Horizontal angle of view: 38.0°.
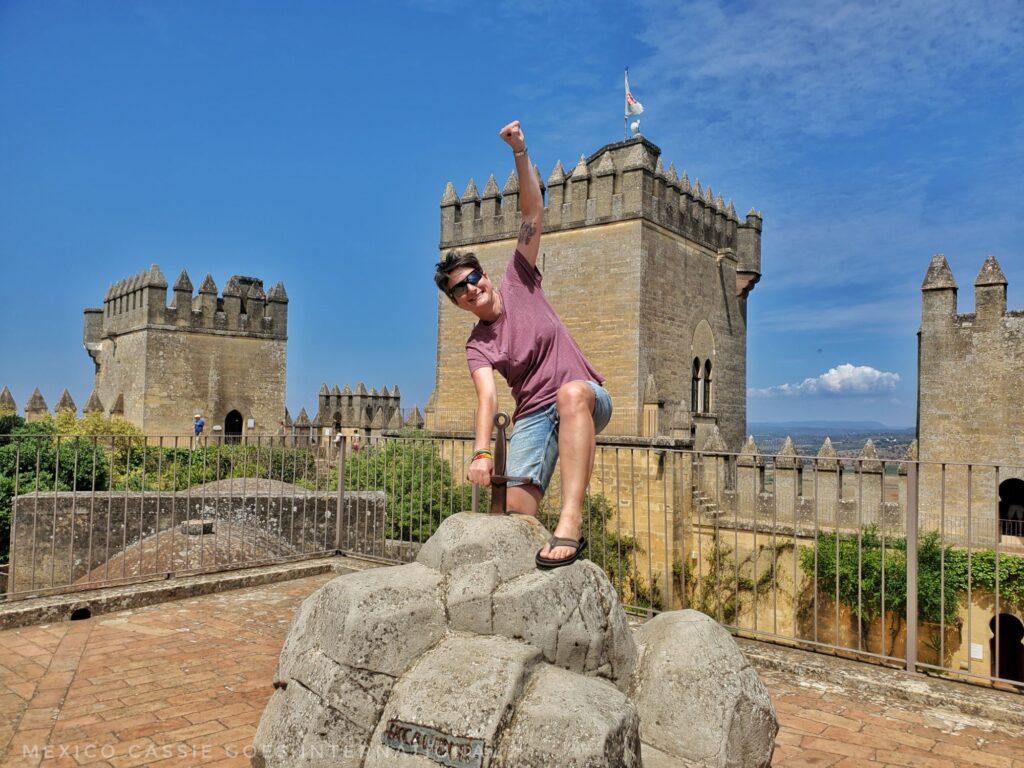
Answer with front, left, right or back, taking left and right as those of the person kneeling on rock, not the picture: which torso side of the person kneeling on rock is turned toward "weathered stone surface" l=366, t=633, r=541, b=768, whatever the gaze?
front

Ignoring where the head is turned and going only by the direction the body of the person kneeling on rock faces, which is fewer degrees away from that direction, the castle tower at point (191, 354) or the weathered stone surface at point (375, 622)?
the weathered stone surface

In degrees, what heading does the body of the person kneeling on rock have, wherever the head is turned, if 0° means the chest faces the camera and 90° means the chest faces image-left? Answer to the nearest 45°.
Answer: approximately 0°

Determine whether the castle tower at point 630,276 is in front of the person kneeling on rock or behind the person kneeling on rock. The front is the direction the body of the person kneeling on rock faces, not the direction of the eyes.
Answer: behind

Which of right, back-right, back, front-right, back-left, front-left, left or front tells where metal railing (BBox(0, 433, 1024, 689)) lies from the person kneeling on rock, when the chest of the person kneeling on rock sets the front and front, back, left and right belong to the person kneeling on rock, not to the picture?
back
